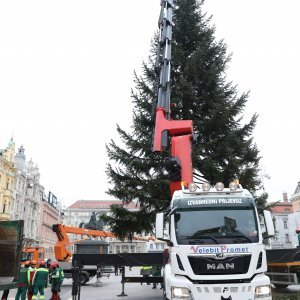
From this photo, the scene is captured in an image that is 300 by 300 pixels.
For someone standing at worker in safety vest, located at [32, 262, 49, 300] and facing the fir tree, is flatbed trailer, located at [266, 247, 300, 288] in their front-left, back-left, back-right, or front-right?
front-right

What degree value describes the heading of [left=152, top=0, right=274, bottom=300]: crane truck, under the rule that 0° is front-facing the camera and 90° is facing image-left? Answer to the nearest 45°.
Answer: approximately 0°

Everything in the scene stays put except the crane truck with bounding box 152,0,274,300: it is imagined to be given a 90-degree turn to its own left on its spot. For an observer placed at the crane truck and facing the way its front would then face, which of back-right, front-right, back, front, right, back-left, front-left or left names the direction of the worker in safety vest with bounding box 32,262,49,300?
back-left

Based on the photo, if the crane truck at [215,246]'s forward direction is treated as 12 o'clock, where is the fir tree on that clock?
The fir tree is roughly at 6 o'clock from the crane truck.

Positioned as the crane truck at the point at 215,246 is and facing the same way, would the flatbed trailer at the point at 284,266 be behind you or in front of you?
behind

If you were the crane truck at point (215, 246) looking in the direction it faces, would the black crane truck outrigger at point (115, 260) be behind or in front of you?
behind
